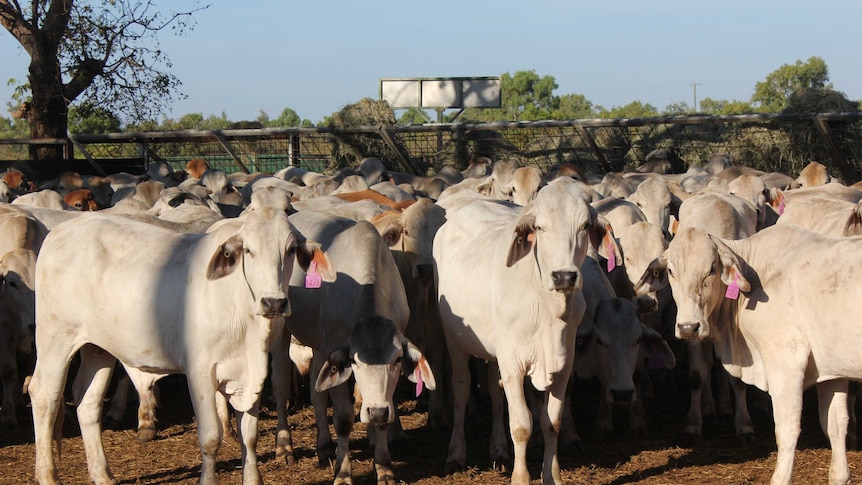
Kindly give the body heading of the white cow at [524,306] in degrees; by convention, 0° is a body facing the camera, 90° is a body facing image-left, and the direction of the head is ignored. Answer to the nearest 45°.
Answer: approximately 315°

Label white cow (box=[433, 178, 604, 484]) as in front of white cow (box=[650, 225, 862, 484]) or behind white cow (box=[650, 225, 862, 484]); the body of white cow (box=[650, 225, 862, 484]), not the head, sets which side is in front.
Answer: in front

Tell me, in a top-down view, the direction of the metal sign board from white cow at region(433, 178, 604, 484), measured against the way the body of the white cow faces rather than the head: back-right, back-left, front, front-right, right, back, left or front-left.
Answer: back-left

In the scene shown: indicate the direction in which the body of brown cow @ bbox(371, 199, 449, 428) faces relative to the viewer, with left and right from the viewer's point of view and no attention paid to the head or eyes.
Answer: facing the viewer

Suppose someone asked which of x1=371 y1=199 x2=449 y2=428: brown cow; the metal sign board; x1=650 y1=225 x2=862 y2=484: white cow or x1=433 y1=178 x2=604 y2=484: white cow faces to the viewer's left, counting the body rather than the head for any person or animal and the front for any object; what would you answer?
x1=650 y1=225 x2=862 y2=484: white cow

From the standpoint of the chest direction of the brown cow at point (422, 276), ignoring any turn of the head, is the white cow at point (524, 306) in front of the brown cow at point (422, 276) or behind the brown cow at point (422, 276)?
in front

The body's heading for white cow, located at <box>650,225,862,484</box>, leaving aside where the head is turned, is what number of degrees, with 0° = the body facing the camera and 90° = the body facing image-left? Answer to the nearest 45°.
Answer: approximately 90°

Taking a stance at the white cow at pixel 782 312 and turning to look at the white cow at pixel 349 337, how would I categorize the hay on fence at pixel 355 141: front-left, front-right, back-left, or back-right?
front-right

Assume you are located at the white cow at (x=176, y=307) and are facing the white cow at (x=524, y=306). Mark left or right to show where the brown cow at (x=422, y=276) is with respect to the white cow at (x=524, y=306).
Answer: left

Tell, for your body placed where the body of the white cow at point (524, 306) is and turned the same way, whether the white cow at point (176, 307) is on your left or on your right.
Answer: on your right
